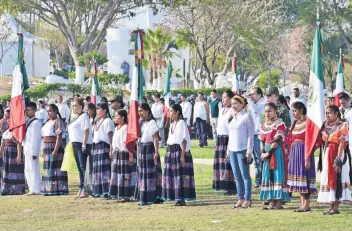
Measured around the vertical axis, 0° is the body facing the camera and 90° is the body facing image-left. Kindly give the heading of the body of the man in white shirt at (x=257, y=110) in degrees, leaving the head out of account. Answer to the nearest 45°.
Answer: approximately 45°

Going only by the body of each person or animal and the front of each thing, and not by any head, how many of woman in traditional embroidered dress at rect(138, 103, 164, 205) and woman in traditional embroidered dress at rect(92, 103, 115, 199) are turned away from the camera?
0

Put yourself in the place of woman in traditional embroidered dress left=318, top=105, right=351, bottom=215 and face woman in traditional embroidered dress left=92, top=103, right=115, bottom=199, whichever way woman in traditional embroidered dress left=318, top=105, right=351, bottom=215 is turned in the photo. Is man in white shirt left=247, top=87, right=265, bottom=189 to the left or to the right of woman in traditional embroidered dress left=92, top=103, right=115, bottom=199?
right

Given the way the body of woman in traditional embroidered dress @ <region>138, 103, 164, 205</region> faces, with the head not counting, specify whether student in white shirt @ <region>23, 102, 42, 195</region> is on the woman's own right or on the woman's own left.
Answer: on the woman's own right

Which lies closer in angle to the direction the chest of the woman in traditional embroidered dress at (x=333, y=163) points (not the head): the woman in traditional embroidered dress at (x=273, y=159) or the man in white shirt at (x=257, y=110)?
the woman in traditional embroidered dress

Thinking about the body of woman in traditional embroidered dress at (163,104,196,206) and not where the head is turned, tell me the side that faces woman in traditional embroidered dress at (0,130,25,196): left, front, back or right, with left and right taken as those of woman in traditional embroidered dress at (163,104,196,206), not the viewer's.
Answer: right

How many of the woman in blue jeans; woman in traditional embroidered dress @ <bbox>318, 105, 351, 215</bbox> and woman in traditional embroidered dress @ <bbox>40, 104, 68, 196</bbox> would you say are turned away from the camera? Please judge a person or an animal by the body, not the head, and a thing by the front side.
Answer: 0

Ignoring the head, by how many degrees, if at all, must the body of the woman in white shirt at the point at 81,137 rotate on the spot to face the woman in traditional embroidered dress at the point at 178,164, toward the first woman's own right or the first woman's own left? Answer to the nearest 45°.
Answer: approximately 90° to the first woman's own left

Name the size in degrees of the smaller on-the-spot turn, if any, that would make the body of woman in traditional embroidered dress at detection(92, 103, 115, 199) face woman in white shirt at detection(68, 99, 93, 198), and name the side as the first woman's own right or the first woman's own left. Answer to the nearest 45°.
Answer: approximately 90° to the first woman's own right
